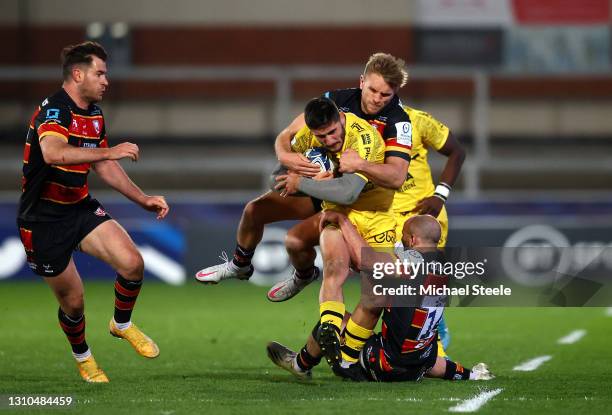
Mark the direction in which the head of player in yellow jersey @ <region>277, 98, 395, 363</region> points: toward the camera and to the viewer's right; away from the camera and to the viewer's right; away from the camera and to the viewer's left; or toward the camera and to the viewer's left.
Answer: toward the camera and to the viewer's left

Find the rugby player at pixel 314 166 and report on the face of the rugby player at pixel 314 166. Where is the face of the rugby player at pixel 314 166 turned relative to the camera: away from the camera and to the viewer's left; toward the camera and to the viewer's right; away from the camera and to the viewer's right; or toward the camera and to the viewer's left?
toward the camera and to the viewer's left

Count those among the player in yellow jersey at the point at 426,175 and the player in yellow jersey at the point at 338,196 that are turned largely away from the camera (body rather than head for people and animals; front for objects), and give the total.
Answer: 0

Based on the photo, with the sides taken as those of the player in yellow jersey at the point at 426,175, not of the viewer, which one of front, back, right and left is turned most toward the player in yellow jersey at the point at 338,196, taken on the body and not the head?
front

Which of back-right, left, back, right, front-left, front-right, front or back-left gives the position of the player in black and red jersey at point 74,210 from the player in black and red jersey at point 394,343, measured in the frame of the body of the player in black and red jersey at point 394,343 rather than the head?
front-left

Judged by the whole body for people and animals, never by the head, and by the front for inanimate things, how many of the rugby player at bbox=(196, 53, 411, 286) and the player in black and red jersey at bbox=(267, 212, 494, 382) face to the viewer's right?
0

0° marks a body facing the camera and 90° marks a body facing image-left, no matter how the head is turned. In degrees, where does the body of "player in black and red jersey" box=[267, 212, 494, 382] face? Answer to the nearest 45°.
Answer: approximately 135°

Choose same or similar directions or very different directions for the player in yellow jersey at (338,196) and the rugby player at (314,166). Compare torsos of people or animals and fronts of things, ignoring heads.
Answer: same or similar directions

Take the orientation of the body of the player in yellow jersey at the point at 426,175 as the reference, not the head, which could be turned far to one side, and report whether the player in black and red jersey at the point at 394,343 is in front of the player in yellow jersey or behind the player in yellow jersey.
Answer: in front

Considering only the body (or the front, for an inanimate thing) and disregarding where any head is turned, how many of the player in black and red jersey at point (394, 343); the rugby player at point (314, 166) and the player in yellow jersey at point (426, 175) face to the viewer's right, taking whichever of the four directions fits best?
0

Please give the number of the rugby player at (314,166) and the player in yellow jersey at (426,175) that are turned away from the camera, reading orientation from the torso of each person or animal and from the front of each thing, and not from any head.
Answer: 0

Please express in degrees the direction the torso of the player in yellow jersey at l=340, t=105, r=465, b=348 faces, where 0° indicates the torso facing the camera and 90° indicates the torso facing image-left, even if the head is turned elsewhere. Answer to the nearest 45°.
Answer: approximately 45°

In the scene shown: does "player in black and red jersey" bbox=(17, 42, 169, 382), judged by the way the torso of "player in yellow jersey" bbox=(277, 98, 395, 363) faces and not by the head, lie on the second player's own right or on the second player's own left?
on the second player's own right
